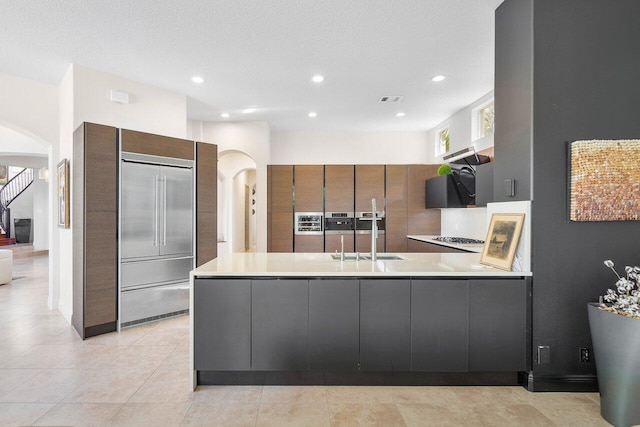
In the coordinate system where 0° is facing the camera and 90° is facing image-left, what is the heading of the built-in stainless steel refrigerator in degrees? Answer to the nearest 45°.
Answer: approximately 315°

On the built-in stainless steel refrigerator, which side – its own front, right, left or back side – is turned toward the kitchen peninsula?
front

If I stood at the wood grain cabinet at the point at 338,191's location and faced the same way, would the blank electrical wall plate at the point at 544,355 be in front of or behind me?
in front

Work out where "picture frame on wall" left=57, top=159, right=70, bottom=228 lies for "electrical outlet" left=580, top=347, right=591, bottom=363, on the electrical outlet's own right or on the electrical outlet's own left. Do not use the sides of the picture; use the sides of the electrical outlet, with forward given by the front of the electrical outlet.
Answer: on the electrical outlet's own right

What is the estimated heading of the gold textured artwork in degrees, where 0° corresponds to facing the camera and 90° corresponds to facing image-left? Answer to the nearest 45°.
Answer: approximately 0°

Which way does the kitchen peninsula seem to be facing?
toward the camera

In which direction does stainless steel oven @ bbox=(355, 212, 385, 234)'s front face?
toward the camera

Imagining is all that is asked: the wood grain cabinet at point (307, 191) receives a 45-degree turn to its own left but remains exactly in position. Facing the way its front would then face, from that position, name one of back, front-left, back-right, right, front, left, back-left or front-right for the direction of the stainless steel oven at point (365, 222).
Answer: front-left

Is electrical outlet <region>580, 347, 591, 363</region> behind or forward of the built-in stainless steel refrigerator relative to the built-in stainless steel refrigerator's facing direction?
forward

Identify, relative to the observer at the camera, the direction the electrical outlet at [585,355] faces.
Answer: facing the viewer

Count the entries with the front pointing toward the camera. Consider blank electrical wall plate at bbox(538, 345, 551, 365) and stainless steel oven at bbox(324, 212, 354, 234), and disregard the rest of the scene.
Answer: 2
